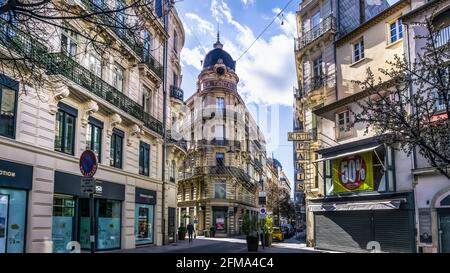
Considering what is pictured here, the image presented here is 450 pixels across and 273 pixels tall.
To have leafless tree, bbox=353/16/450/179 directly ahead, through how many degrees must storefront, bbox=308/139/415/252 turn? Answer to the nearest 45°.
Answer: approximately 45° to its left

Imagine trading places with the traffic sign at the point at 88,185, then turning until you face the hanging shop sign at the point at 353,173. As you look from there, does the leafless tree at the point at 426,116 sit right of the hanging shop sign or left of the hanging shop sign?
right

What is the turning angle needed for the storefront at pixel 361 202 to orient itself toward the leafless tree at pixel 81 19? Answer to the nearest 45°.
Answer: approximately 45° to its left

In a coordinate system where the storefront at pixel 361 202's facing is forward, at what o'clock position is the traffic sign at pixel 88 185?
The traffic sign is roughly at 11 o'clock from the storefront.

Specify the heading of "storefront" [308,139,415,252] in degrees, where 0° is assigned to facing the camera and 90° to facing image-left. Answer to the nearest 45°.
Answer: approximately 45°
